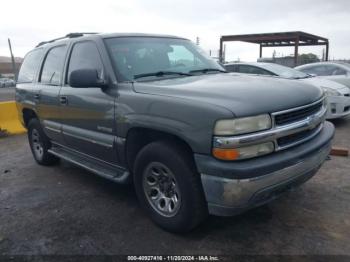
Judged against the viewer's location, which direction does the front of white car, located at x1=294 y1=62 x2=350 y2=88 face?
facing the viewer and to the right of the viewer

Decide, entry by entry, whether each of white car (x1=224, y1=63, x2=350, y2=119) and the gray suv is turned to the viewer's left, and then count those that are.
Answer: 0

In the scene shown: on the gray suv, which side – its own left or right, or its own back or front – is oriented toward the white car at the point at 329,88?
left

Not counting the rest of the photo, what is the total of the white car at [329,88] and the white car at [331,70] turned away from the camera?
0

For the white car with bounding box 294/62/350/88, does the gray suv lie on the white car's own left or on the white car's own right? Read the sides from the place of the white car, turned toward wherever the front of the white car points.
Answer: on the white car's own right

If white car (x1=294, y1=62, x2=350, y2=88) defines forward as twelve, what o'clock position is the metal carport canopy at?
The metal carport canopy is roughly at 7 o'clock from the white car.

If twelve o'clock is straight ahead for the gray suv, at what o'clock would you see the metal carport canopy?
The metal carport canopy is roughly at 8 o'clock from the gray suv.

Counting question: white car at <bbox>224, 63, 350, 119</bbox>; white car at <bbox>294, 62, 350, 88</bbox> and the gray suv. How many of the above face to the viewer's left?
0

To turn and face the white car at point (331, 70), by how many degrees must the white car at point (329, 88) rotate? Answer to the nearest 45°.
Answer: approximately 135° to its left
